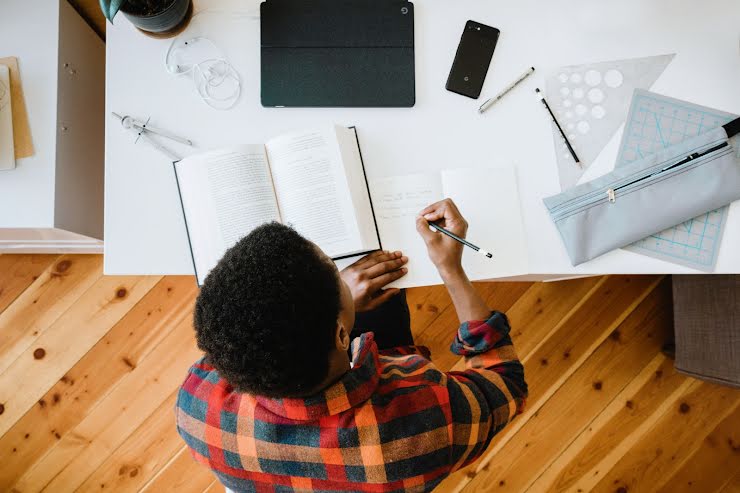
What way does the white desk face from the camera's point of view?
toward the camera

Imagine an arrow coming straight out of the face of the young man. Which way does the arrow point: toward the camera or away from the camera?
away from the camera

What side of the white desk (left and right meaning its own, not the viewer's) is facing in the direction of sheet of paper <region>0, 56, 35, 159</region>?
right
